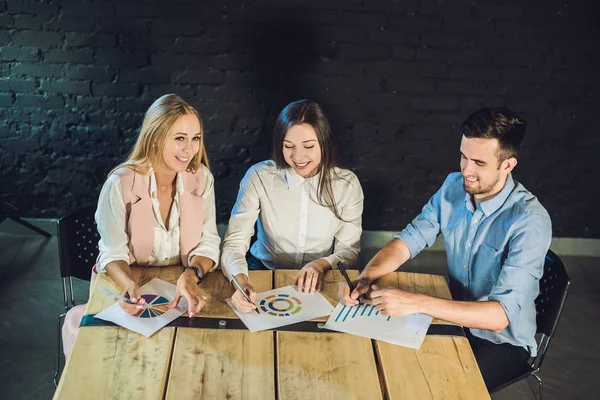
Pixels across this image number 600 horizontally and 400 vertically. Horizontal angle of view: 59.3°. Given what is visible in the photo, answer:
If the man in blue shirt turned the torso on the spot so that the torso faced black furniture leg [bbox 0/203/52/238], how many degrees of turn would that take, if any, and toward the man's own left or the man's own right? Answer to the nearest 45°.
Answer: approximately 45° to the man's own right

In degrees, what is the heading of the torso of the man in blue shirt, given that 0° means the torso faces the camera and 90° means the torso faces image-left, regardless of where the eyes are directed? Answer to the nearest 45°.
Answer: approximately 45°

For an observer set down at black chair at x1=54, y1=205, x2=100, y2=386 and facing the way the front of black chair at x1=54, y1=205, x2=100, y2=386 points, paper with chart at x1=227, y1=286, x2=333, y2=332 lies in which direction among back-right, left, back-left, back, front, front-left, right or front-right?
front

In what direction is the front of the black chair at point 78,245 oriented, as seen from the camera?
facing the viewer and to the right of the viewer

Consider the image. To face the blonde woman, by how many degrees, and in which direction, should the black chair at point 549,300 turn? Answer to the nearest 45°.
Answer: approximately 45° to its right

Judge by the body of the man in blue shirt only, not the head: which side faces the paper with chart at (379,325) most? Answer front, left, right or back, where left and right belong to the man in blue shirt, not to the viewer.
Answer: front

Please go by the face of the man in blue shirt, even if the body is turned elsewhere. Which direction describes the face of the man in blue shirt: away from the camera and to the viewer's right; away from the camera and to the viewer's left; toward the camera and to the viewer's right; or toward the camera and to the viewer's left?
toward the camera and to the viewer's left

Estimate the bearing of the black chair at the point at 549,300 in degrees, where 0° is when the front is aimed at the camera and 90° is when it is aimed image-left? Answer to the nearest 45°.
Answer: approximately 45°

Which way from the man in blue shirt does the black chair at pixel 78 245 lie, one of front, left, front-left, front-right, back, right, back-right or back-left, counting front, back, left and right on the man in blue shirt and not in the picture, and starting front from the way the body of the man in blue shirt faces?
front-right

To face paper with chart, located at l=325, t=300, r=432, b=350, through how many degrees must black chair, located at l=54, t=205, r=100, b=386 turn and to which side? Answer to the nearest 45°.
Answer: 0° — it already faces it

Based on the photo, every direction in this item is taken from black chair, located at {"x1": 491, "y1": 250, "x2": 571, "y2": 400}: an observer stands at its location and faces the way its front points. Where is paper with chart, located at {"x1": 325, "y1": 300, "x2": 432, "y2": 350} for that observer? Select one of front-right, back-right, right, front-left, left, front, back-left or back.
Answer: front

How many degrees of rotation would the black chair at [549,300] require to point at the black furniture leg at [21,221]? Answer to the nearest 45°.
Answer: approximately 45° to its right

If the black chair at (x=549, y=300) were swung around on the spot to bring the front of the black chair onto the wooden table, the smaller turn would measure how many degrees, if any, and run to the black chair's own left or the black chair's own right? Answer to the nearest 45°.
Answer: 0° — it already faces it

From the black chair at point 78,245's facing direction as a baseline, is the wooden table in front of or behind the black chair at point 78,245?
in front

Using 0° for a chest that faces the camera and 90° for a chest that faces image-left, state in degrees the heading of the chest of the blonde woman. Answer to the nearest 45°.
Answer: approximately 315°
